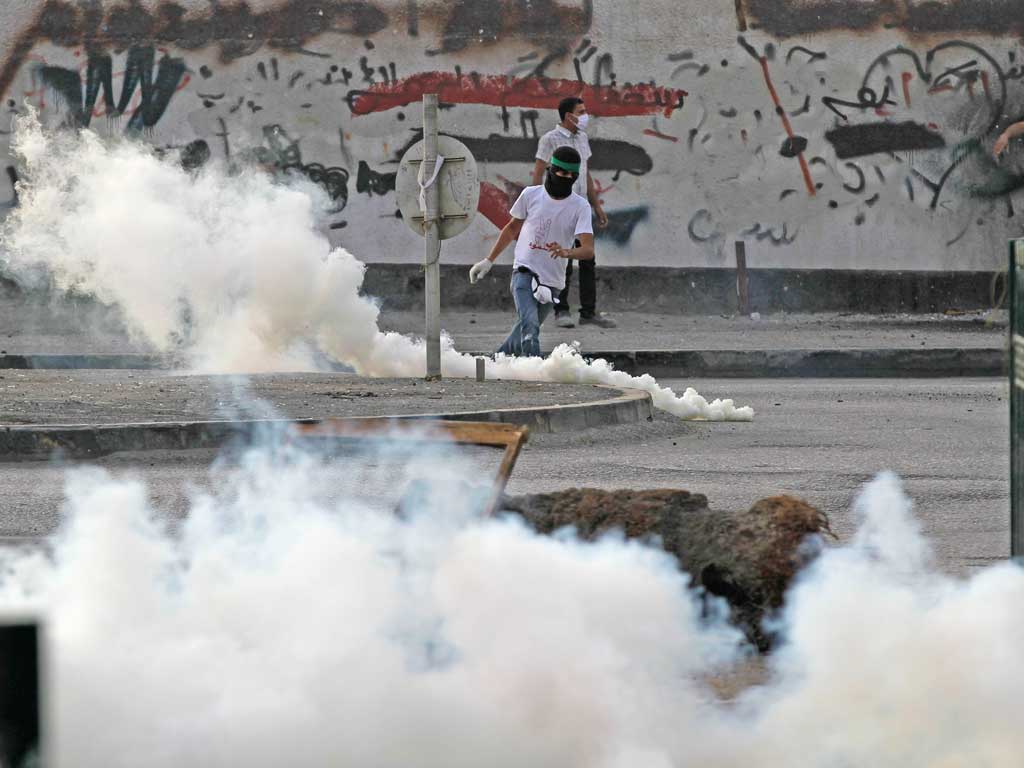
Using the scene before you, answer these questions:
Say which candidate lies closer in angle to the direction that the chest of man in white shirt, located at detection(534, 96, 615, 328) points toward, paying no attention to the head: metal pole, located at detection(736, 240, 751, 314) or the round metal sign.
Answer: the round metal sign

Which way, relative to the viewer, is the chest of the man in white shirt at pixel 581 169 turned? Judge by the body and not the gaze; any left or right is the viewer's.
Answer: facing the viewer and to the right of the viewer

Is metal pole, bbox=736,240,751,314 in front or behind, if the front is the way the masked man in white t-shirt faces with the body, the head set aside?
behind

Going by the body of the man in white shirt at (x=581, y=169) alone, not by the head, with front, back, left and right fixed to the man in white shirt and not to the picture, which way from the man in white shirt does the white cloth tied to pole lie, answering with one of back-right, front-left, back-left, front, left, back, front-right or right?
front-right

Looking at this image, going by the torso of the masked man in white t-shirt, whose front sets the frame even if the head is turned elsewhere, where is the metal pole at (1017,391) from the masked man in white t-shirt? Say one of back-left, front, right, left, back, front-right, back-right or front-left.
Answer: front

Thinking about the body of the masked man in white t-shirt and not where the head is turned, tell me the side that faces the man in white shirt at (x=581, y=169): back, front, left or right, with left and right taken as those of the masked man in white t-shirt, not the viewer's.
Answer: back

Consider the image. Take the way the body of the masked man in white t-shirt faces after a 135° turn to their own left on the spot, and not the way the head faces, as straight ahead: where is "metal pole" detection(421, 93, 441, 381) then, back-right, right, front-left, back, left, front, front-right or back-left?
back

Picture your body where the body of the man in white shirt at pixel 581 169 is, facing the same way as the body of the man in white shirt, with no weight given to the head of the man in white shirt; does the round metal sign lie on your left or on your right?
on your right

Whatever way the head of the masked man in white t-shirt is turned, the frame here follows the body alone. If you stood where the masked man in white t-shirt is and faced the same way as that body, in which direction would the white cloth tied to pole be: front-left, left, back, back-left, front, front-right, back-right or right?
front-right

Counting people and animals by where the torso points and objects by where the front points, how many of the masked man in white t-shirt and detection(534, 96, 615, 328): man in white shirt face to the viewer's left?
0

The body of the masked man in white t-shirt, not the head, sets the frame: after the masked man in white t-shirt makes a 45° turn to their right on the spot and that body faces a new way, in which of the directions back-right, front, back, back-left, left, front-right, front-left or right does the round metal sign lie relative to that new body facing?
front

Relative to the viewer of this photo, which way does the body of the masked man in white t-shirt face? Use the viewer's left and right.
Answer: facing the viewer

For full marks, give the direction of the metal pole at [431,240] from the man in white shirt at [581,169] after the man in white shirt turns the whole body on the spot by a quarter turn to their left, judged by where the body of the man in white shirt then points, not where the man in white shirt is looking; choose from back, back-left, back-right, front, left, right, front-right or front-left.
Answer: back-right

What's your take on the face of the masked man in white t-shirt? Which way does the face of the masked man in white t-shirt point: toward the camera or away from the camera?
toward the camera
